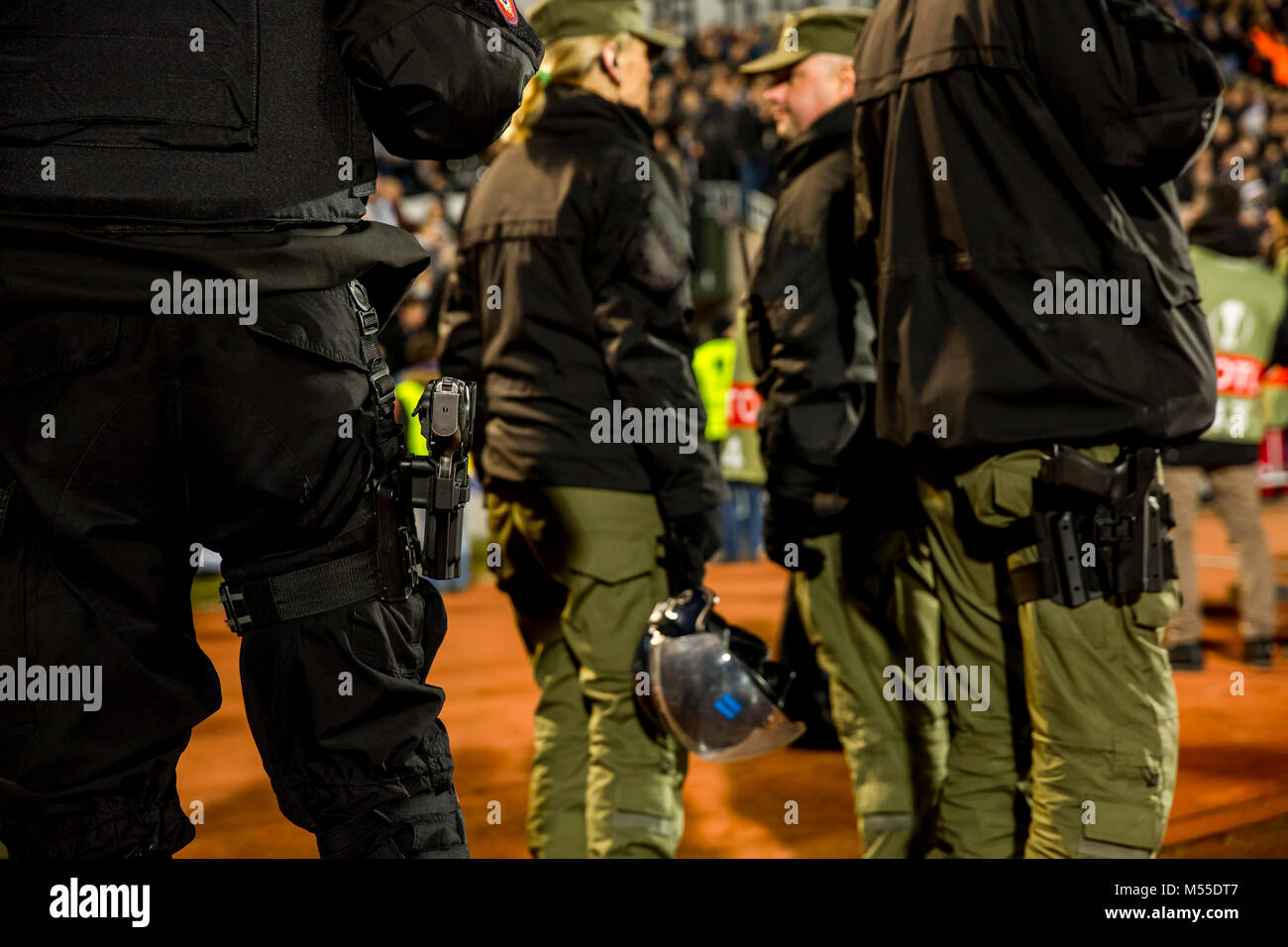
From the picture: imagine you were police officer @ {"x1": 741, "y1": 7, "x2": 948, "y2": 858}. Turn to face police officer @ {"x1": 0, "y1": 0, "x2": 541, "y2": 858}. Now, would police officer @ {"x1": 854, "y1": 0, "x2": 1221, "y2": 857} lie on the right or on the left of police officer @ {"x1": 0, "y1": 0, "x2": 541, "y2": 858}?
left

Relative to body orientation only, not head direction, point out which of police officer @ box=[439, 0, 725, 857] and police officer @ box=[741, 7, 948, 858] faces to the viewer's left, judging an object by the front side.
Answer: police officer @ box=[741, 7, 948, 858]

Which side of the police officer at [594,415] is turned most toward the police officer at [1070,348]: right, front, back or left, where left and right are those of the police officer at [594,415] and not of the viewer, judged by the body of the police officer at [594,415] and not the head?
right

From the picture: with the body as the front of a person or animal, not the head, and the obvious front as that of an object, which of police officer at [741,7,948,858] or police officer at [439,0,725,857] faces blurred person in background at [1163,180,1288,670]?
police officer at [439,0,725,857]

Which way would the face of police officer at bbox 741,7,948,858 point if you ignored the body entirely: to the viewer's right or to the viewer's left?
to the viewer's left

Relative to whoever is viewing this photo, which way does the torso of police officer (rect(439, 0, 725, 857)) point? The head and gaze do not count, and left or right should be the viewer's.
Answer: facing away from the viewer and to the right of the viewer

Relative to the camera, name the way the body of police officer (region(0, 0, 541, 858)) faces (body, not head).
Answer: away from the camera

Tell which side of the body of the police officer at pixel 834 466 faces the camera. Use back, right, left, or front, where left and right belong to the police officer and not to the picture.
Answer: left

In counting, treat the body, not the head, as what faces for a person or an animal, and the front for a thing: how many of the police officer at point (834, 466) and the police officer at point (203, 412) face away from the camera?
1

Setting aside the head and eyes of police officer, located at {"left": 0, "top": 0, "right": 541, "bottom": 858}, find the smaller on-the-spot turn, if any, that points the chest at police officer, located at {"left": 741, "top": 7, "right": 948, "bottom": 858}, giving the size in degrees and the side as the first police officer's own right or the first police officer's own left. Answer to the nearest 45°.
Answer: approximately 45° to the first police officer's own right
